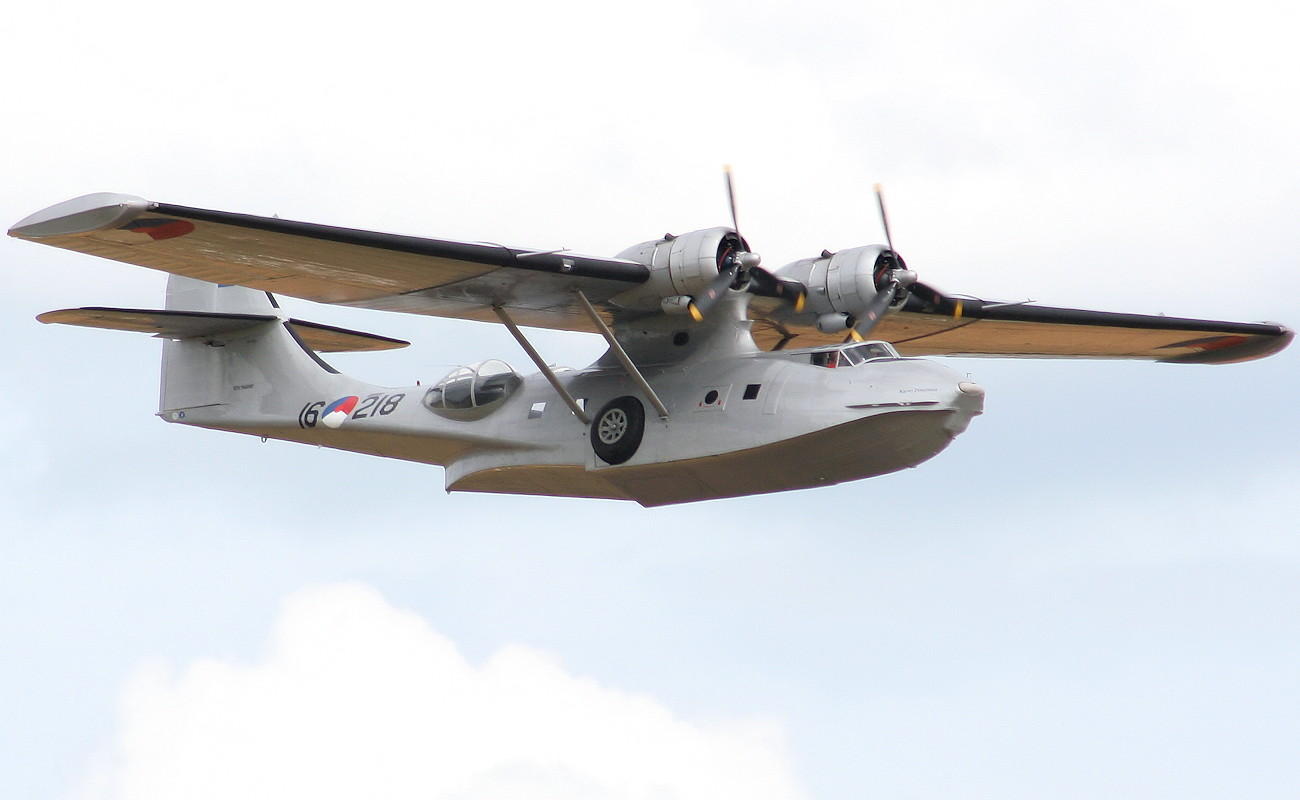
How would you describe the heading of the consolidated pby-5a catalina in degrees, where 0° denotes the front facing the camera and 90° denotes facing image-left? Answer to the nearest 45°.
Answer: approximately 315°
